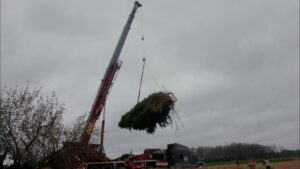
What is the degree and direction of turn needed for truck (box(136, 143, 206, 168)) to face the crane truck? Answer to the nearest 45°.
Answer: approximately 135° to its right

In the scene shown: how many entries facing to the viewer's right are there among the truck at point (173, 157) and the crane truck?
2

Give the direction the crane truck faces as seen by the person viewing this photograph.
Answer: facing to the right of the viewer

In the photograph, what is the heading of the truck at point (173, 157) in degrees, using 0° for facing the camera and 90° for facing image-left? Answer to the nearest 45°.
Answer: approximately 270°
